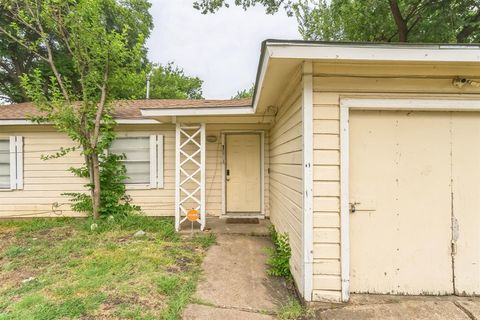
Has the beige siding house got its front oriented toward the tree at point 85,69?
no

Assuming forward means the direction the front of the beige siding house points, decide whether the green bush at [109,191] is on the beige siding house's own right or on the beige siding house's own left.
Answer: on the beige siding house's own right

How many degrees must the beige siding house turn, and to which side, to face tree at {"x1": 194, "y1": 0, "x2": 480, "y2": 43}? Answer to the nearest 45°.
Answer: approximately 135° to its left

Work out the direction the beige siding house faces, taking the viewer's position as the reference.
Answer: facing the viewer

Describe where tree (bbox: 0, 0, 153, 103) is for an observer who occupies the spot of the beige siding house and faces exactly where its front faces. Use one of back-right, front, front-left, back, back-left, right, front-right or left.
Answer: back-right
